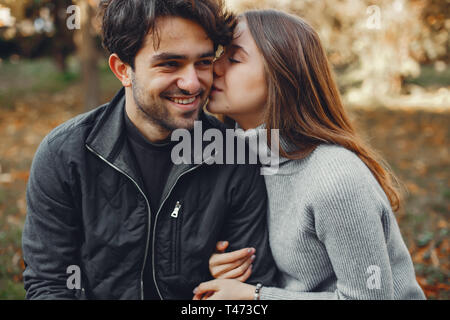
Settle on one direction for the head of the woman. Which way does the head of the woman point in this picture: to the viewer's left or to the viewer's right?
to the viewer's left

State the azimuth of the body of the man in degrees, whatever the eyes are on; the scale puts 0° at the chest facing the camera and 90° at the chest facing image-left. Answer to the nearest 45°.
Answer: approximately 0°

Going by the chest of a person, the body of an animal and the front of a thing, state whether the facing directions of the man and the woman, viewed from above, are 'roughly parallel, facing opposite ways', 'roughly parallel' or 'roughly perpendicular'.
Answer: roughly perpendicular

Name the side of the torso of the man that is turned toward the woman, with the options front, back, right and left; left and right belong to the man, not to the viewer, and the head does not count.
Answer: left

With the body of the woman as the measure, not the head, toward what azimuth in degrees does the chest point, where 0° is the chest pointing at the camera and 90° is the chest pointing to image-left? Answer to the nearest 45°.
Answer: approximately 90°

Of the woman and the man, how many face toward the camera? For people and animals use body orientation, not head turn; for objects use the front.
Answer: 1
